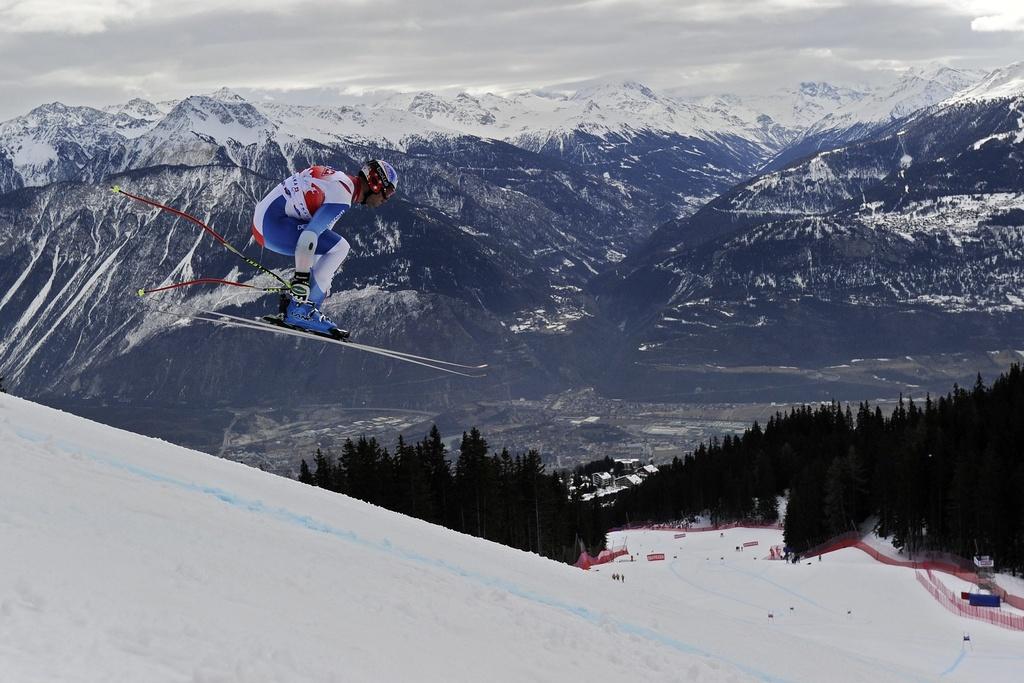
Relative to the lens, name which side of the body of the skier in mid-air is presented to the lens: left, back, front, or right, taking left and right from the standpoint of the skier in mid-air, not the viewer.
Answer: right
